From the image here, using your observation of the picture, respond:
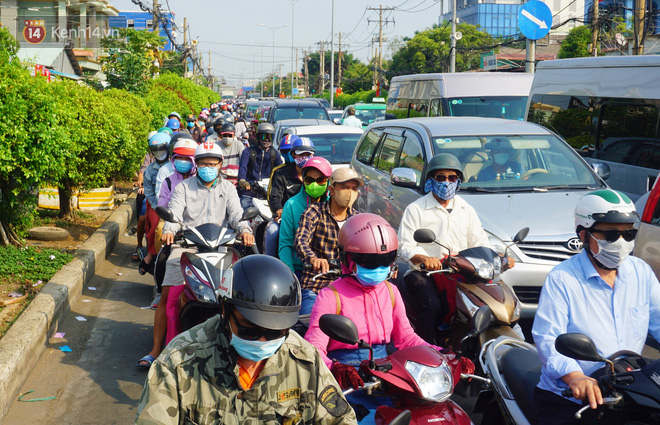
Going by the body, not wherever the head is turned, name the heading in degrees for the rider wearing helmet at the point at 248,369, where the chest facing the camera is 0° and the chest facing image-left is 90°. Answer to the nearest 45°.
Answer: approximately 0°

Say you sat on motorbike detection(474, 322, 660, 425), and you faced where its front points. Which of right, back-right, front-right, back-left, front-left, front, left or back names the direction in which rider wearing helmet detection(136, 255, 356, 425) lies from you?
right

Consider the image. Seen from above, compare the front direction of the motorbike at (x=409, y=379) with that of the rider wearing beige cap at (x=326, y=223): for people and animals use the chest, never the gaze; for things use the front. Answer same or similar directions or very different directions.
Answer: same or similar directions

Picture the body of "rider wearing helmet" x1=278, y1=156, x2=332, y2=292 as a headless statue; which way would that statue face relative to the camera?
toward the camera

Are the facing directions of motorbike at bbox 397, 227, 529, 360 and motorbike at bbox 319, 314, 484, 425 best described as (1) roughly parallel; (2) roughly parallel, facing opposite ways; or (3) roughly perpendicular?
roughly parallel

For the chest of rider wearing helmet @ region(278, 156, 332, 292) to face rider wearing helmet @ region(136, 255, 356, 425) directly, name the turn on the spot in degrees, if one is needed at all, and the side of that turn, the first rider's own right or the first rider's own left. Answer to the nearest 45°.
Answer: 0° — they already face them

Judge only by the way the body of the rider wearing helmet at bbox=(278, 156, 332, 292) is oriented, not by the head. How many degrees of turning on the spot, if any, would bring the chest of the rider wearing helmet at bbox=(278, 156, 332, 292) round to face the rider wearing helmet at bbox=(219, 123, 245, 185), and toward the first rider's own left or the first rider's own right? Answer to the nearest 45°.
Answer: approximately 180°

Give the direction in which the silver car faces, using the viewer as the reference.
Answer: facing the viewer and to the right of the viewer

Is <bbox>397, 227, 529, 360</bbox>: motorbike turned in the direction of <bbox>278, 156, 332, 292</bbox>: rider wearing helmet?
no

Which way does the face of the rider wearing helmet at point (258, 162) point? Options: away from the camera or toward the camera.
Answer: toward the camera

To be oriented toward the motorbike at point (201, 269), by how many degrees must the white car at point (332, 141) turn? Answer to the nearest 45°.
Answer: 0° — it already faces it

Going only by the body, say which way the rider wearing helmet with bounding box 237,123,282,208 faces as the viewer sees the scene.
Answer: toward the camera

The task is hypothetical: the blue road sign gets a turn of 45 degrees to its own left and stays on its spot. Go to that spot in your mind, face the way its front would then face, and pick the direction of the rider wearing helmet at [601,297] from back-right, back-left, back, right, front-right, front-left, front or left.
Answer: front-right

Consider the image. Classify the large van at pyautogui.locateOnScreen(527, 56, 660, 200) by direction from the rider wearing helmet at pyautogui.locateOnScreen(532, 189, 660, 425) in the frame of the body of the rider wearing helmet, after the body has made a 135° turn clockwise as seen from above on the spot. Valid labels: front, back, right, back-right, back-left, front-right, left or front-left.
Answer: right

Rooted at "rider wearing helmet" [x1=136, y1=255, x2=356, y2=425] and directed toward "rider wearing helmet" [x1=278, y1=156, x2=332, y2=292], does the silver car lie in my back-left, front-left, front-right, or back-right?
front-right

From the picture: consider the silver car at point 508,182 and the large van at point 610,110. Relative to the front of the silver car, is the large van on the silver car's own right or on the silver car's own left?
on the silver car's own left

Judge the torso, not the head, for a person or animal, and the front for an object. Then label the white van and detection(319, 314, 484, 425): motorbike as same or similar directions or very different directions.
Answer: same or similar directions

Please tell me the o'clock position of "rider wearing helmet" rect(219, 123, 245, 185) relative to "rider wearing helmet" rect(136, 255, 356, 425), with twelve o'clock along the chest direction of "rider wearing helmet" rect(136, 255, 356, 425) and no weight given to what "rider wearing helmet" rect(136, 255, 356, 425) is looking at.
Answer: "rider wearing helmet" rect(219, 123, 245, 185) is roughly at 6 o'clock from "rider wearing helmet" rect(136, 255, 356, 425).

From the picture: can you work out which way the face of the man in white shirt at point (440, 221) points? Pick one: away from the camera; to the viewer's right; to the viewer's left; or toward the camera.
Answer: toward the camera

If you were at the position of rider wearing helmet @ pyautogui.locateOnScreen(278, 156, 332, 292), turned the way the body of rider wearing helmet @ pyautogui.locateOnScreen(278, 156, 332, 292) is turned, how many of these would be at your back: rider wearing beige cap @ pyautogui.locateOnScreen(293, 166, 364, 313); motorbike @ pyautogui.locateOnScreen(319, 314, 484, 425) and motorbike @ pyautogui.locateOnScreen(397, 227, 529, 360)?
0

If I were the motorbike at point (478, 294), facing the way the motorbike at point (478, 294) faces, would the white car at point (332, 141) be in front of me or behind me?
behind
